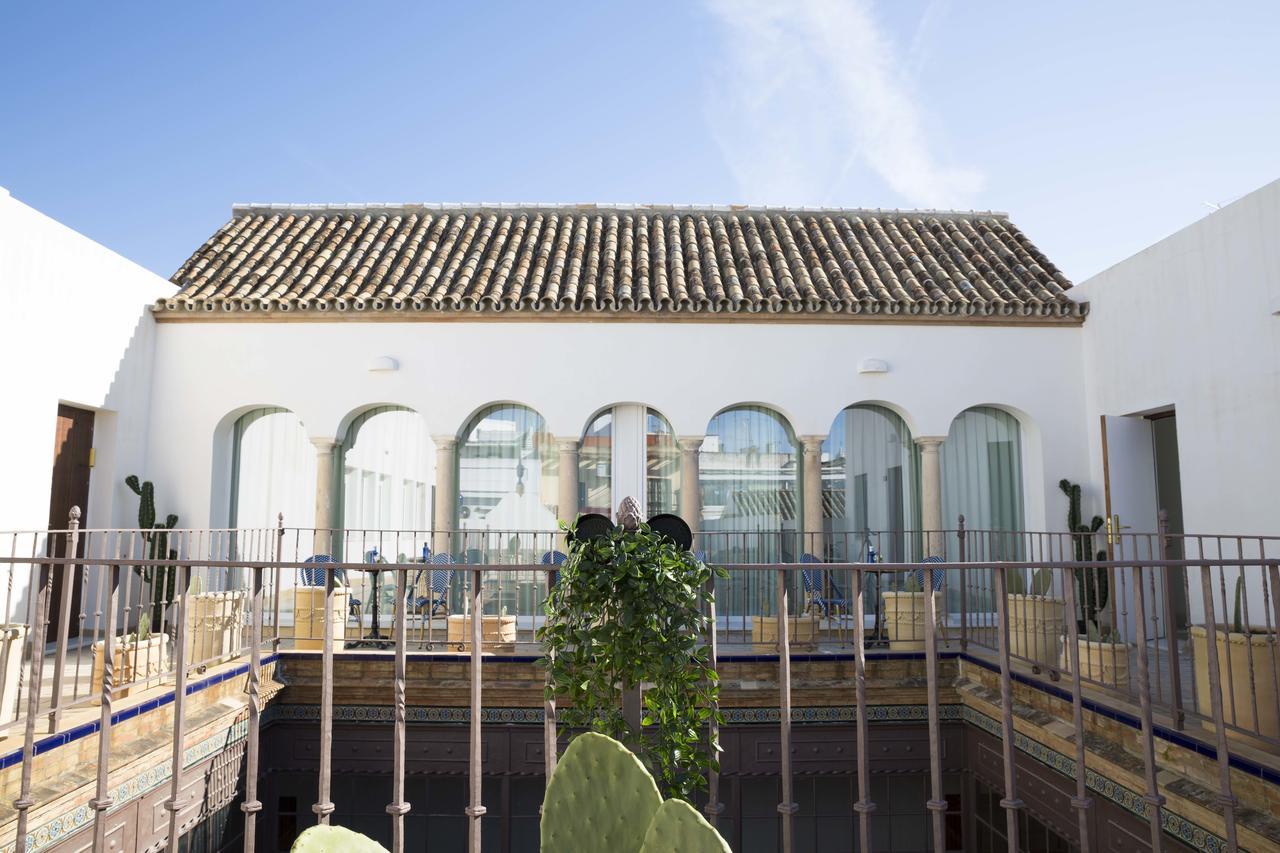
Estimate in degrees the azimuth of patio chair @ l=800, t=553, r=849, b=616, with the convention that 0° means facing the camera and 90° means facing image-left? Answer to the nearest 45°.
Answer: approximately 315°

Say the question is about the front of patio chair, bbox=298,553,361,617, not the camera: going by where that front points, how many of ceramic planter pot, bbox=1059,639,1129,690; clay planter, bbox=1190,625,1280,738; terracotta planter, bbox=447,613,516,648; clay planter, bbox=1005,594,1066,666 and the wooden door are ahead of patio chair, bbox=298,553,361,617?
4

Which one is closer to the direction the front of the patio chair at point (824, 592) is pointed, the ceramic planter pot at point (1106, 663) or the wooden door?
the ceramic planter pot

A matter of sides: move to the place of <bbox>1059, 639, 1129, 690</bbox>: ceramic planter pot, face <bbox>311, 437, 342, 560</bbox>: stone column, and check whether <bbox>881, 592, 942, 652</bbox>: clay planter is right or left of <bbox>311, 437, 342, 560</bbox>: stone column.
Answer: right

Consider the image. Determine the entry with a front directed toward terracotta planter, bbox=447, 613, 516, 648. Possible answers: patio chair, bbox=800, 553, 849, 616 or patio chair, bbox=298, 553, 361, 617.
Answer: patio chair, bbox=298, 553, 361, 617

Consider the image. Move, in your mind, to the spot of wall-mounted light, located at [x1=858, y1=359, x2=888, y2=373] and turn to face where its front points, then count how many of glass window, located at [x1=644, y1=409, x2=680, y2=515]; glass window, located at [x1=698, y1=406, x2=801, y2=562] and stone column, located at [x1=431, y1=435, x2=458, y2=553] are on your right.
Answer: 3

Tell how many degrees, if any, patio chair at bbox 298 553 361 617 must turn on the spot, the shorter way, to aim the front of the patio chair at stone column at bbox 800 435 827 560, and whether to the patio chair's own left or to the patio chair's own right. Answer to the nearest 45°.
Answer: approximately 45° to the patio chair's own left

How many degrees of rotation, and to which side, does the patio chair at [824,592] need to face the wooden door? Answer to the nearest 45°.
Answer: approximately 135° to its right
